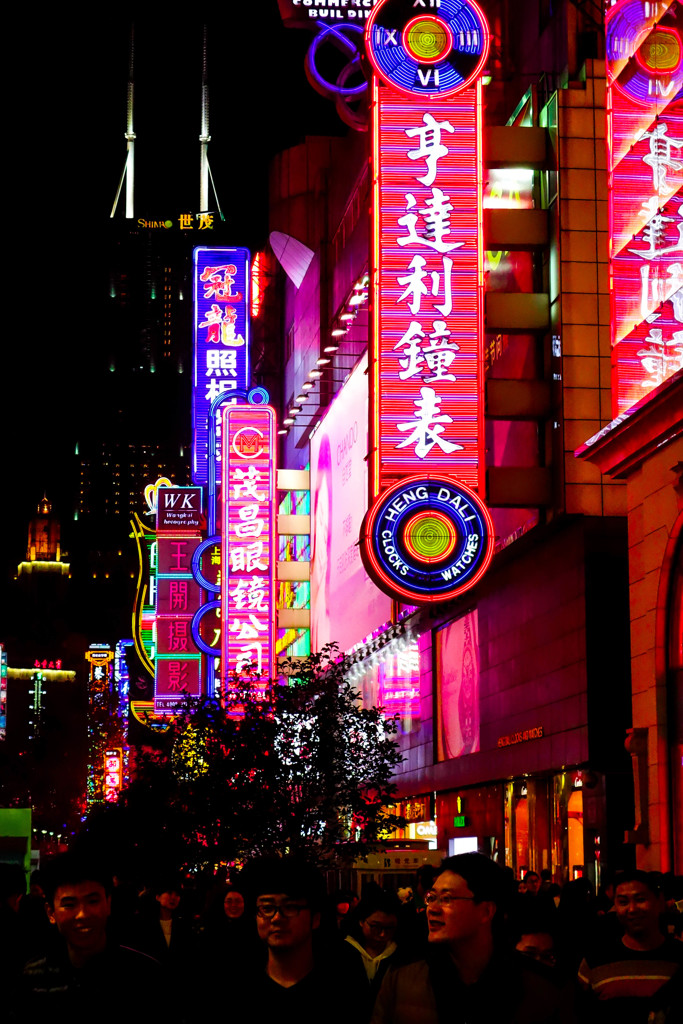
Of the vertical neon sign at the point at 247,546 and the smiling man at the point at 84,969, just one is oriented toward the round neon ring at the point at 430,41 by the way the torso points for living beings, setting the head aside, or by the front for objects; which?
the vertical neon sign

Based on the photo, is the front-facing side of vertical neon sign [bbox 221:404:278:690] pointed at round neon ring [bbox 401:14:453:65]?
yes

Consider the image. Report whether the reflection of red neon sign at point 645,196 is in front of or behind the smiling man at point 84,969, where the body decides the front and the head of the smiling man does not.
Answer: behind

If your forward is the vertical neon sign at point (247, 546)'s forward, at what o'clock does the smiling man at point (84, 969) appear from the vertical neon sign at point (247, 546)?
The smiling man is roughly at 12 o'clock from the vertical neon sign.

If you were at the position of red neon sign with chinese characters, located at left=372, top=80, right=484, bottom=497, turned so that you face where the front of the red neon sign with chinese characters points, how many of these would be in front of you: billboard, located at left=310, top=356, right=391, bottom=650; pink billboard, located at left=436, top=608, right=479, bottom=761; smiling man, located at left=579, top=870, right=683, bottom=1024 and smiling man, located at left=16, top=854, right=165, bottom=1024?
2

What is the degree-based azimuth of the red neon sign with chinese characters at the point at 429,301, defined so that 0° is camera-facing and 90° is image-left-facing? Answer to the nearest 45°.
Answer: approximately 0°

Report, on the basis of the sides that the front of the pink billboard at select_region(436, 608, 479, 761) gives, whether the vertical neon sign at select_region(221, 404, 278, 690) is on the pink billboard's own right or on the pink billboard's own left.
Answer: on the pink billboard's own right
